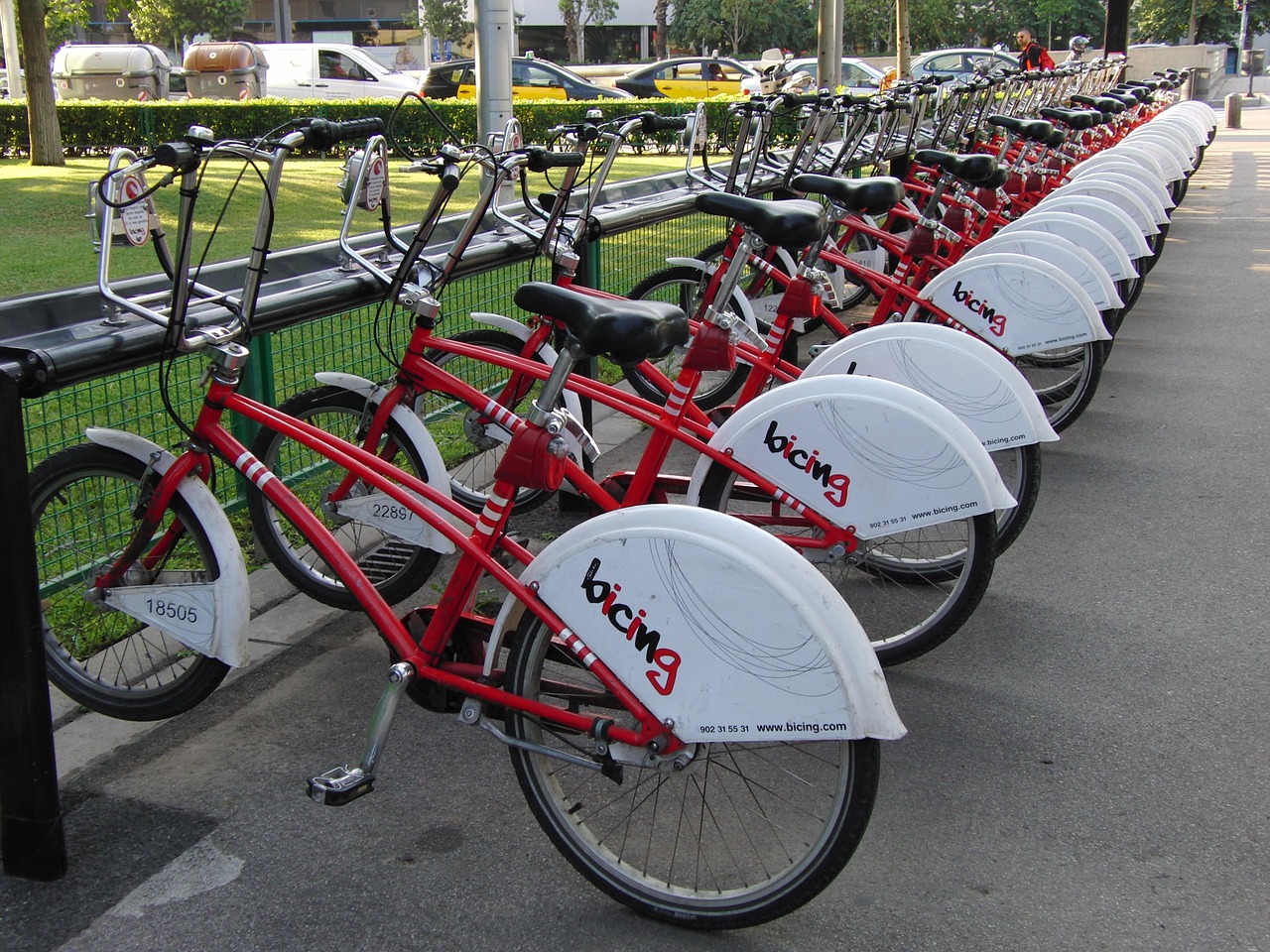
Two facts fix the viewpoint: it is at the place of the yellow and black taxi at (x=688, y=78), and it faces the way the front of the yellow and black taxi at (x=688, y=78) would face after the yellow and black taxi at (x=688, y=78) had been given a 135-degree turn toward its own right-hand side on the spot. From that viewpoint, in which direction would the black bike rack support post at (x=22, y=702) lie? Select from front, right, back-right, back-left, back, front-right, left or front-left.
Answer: front-left

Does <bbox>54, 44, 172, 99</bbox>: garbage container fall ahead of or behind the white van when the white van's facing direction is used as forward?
behind

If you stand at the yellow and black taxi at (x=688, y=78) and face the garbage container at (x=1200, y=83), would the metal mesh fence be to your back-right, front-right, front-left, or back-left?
back-right

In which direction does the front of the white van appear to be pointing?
to the viewer's right

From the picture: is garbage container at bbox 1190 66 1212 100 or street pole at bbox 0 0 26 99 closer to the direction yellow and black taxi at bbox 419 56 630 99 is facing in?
the garbage container

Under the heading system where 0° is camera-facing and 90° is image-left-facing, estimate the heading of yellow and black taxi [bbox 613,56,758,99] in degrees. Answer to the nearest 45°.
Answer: approximately 270°

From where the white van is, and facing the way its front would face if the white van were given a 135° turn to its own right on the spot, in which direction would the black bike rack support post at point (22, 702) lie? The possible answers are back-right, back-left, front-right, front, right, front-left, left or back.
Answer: front-left
